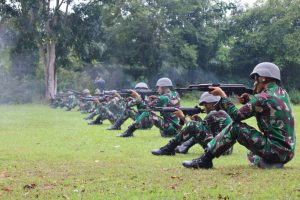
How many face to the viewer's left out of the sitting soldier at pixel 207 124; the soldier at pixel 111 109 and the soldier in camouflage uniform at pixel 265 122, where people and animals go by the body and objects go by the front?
3

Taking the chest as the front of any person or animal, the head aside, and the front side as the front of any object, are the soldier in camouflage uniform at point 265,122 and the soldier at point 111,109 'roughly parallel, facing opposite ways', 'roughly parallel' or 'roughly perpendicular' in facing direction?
roughly parallel

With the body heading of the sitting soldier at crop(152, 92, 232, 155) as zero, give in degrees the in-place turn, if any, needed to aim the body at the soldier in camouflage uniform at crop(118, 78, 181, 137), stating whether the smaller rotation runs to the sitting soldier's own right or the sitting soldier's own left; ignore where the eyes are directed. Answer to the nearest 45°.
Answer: approximately 90° to the sitting soldier's own right

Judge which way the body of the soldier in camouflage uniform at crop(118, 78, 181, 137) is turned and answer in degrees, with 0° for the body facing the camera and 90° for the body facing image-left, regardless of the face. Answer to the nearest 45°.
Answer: approximately 90°

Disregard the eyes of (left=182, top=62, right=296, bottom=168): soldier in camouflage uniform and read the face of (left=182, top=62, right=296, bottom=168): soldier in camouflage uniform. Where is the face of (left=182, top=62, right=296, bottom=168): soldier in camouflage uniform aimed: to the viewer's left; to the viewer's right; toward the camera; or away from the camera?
to the viewer's left

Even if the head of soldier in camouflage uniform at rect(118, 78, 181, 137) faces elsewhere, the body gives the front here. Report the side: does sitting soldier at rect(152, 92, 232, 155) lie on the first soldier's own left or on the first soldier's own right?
on the first soldier's own left

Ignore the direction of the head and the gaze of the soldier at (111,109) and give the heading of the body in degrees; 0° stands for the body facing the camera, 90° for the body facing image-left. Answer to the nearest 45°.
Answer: approximately 90°

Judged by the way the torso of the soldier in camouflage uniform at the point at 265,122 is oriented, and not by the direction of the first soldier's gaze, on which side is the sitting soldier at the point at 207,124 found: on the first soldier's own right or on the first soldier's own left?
on the first soldier's own right

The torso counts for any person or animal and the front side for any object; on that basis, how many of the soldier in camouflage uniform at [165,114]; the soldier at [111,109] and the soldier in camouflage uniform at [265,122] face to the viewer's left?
3

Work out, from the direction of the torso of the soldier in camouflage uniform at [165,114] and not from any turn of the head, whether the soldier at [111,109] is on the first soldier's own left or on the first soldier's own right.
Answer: on the first soldier's own right

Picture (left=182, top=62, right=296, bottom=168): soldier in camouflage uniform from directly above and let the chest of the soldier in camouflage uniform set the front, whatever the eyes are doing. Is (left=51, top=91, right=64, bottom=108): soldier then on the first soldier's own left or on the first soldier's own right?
on the first soldier's own right

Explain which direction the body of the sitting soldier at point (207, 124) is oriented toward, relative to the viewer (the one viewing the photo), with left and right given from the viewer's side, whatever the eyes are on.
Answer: facing to the left of the viewer

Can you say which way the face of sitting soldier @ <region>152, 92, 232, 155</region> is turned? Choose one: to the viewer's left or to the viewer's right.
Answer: to the viewer's left

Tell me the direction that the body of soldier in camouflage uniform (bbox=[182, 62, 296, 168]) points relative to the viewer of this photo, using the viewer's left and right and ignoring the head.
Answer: facing to the left of the viewer

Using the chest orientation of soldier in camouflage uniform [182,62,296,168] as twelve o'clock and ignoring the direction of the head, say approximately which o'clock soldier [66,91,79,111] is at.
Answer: The soldier is roughly at 2 o'clock from the soldier in camouflage uniform.
